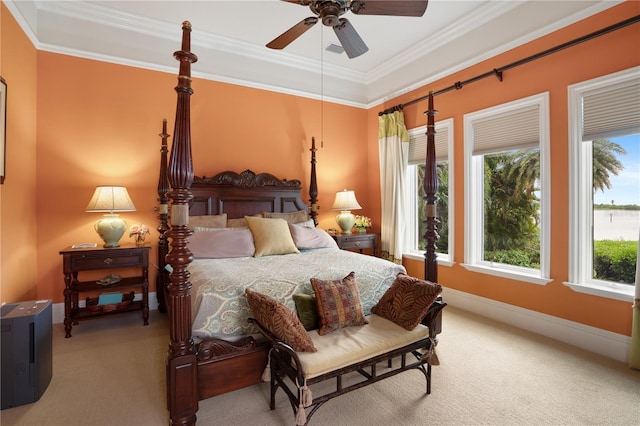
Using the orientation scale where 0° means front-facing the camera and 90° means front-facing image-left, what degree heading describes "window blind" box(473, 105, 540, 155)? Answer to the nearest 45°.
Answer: approximately 45°

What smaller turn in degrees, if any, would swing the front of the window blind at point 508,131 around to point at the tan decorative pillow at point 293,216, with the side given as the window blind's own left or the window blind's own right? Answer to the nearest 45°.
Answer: approximately 45° to the window blind's own right

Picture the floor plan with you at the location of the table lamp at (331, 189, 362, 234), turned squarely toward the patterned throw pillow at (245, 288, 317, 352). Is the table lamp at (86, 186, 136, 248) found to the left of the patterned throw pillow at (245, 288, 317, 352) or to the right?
right

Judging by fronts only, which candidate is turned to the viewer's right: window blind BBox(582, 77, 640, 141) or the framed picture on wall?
the framed picture on wall

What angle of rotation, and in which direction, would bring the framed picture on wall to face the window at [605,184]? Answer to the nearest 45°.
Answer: approximately 45° to its right

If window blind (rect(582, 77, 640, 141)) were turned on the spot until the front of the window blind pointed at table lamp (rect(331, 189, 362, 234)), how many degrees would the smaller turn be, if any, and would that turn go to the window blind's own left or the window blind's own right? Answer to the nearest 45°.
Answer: approximately 45° to the window blind's own right

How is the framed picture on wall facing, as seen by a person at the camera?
facing to the right of the viewer

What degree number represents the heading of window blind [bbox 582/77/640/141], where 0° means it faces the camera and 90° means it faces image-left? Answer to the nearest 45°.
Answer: approximately 45°

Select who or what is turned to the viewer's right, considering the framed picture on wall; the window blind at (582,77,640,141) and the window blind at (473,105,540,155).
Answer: the framed picture on wall

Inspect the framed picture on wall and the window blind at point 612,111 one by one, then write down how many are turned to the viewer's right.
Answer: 1

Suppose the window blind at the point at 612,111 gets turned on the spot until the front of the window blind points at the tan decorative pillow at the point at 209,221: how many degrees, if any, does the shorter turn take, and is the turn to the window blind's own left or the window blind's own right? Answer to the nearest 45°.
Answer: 0° — it already faces it
